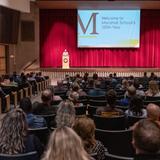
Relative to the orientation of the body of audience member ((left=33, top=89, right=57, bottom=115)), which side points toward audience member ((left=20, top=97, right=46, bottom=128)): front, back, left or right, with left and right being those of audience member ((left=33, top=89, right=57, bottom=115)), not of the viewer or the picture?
back

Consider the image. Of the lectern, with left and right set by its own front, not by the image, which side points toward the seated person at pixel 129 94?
front

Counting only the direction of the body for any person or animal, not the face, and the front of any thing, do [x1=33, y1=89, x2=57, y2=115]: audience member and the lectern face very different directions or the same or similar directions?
very different directions

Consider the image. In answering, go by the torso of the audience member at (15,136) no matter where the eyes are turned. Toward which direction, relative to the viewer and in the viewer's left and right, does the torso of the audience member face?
facing away from the viewer

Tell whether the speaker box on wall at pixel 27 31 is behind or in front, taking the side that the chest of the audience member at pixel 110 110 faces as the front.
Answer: in front

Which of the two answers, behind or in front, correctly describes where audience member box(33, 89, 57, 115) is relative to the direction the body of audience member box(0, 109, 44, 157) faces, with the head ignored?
in front

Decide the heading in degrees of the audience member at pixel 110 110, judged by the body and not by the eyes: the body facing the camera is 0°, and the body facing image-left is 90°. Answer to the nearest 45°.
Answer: approximately 180°

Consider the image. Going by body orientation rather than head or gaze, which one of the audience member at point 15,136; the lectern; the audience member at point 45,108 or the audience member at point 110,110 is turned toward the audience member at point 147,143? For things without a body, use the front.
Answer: the lectern

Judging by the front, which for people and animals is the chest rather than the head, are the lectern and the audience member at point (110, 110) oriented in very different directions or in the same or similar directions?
very different directions

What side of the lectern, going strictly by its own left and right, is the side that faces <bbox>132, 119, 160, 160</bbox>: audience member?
front

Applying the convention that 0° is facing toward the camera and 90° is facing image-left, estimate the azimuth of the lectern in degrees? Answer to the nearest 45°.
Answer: approximately 0°

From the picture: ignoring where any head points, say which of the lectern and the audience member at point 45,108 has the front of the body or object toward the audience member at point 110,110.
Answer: the lectern

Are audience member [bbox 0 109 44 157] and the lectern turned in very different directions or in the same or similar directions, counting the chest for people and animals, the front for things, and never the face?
very different directions

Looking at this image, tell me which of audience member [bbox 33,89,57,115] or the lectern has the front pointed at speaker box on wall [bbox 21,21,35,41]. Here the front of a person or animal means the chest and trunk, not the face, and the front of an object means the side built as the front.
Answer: the audience member

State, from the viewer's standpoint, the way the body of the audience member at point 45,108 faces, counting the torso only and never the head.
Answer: away from the camera

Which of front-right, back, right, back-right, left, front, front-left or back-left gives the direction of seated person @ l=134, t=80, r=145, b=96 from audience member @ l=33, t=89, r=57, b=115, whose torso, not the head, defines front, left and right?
front-right
